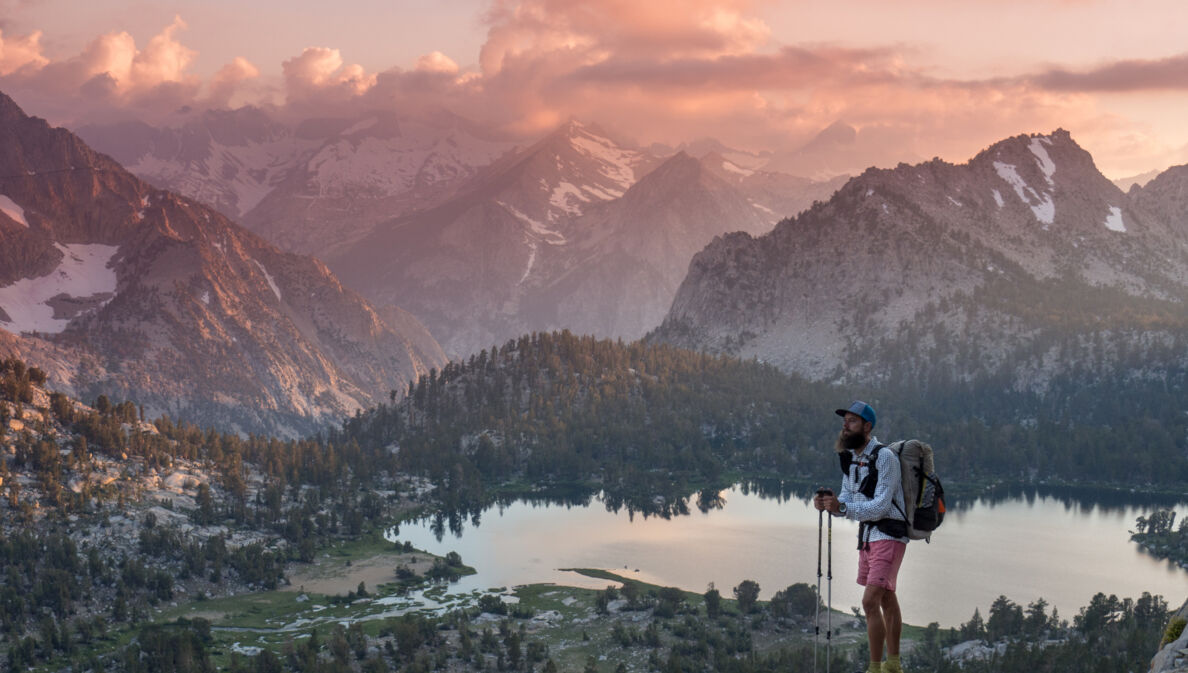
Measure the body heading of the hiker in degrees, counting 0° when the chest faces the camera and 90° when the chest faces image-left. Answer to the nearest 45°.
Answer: approximately 45°

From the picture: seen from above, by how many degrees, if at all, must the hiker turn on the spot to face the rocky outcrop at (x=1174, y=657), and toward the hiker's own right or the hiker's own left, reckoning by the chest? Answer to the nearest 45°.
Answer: approximately 135° to the hiker's own left
